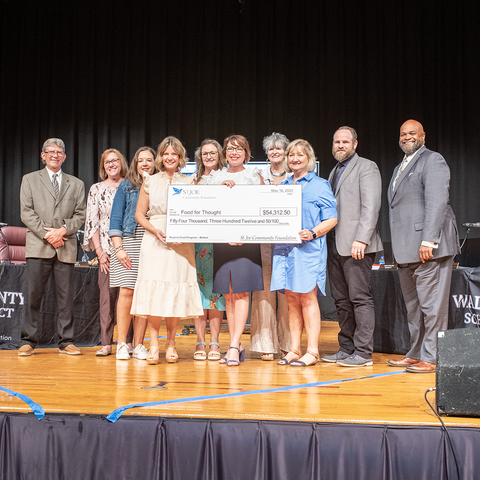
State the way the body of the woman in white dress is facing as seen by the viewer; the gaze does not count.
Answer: toward the camera

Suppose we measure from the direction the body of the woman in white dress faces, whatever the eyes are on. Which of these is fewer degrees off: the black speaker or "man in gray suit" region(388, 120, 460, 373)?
the black speaker

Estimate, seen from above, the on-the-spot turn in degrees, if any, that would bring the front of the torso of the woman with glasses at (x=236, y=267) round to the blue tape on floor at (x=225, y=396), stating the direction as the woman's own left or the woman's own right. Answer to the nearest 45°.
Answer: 0° — they already face it

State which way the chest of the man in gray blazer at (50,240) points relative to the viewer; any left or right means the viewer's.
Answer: facing the viewer

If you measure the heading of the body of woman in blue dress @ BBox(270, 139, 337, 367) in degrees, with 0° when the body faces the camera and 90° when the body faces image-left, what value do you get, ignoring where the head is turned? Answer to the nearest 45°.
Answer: approximately 45°

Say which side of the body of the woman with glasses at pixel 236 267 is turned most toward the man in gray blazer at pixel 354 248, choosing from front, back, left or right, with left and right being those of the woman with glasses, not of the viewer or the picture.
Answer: left

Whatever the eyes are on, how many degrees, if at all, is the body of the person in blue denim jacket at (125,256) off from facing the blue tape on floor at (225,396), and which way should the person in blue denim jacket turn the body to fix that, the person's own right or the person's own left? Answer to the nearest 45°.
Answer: approximately 45° to the person's own right

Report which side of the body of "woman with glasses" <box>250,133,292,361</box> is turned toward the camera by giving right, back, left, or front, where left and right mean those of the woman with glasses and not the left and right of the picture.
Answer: front

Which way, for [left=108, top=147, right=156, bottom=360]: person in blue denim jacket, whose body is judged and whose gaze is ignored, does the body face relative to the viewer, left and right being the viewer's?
facing the viewer and to the right of the viewer

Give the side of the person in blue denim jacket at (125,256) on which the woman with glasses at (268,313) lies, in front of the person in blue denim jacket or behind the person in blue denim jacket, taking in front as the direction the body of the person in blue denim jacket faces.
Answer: in front
